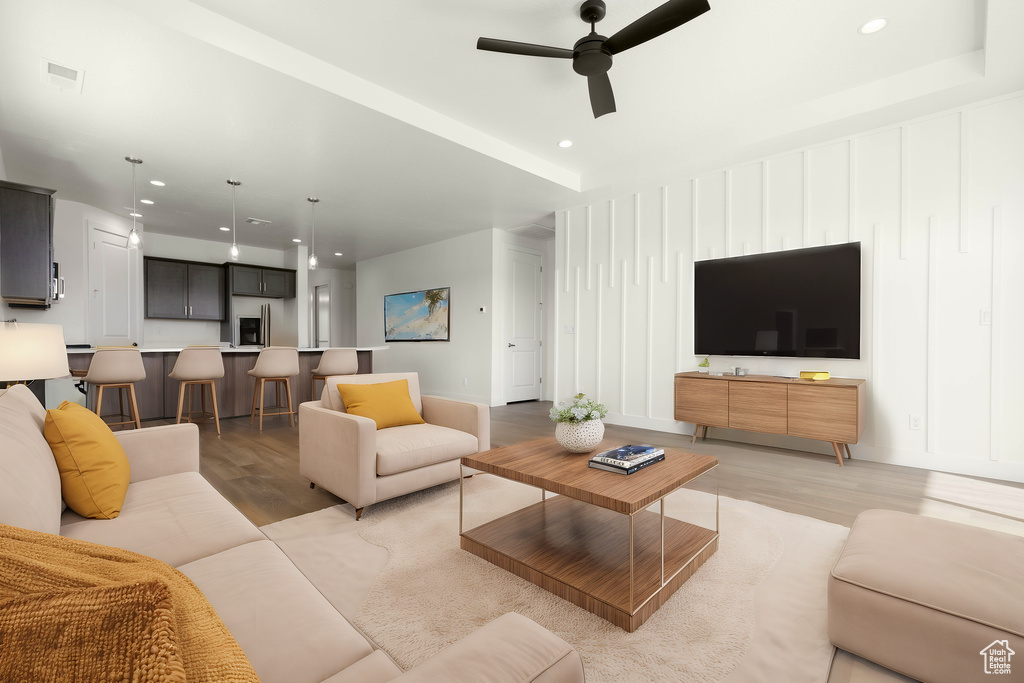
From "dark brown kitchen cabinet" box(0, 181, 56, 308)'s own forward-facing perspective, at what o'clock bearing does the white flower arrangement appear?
The white flower arrangement is roughly at 2 o'clock from the dark brown kitchen cabinet.

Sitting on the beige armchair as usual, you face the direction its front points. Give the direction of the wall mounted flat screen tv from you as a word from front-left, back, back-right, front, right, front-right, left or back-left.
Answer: front-left

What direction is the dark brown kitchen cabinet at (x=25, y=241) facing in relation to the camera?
to the viewer's right

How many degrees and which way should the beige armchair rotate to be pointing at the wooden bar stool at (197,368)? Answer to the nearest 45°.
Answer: approximately 180°

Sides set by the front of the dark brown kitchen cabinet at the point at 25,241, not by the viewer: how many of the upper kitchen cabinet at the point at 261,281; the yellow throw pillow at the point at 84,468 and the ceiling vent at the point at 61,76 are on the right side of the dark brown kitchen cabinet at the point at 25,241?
2

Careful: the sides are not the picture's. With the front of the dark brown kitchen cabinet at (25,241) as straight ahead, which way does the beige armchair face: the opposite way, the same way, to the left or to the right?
to the right

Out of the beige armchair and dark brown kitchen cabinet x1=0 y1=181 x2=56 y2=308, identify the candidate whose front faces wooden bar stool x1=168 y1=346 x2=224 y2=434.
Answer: the dark brown kitchen cabinet

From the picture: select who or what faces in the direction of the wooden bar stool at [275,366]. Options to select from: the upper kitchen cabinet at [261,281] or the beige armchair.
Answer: the upper kitchen cabinet

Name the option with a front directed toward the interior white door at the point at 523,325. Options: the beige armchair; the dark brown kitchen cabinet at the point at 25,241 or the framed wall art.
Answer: the dark brown kitchen cabinet

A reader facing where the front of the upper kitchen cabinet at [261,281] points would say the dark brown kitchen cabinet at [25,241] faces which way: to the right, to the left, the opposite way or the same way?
to the left

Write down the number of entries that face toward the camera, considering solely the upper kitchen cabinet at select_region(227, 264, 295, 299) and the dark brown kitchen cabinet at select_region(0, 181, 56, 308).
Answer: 1

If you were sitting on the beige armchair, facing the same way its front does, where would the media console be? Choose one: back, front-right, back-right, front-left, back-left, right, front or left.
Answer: front-left

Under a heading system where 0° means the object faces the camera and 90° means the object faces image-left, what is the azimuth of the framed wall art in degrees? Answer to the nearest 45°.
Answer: approximately 45°

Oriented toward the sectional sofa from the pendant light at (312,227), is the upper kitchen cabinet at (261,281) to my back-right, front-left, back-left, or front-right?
back-right

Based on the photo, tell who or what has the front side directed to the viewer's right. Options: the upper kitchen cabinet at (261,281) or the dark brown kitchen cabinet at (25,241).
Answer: the dark brown kitchen cabinet

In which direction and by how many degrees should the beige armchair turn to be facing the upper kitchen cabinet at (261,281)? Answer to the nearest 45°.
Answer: approximately 135° to its left
